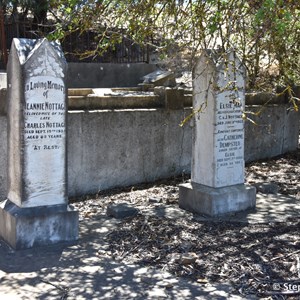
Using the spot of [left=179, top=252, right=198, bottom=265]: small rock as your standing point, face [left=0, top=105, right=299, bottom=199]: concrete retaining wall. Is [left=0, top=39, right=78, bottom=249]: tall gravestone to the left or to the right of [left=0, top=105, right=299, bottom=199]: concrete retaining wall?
left

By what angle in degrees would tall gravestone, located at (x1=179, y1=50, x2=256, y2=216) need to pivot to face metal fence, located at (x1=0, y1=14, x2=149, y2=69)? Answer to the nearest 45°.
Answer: approximately 180°

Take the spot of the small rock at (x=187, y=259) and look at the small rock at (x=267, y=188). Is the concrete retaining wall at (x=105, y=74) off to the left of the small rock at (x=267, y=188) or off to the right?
left

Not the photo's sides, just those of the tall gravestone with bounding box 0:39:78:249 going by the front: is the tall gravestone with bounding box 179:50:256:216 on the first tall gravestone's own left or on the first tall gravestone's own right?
on the first tall gravestone's own left

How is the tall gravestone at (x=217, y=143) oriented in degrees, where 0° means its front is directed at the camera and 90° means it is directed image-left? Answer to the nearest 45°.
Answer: approximately 315°

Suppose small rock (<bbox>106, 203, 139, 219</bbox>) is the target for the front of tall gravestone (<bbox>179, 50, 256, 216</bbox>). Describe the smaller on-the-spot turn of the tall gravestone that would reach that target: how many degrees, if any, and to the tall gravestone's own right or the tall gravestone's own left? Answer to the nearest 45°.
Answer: approximately 135° to the tall gravestone's own right

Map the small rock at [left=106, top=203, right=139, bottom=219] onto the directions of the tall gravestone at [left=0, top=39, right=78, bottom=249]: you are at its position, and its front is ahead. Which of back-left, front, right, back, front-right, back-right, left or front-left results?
back-left

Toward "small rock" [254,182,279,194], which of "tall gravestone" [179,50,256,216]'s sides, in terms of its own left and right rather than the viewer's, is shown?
left

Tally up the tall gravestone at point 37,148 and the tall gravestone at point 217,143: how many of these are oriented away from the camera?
0
